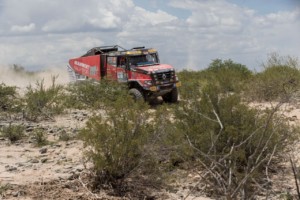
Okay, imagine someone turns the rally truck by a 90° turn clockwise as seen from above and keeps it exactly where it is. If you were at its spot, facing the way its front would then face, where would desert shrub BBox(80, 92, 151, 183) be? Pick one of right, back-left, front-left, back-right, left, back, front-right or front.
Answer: front-left

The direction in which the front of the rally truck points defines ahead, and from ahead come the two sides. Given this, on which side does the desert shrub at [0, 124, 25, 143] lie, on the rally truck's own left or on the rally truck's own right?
on the rally truck's own right

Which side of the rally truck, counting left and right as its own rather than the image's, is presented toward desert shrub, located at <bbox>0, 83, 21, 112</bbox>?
right

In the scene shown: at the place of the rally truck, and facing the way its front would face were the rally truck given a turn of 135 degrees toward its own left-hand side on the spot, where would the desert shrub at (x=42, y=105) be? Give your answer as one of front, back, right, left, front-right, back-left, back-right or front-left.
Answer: back-left

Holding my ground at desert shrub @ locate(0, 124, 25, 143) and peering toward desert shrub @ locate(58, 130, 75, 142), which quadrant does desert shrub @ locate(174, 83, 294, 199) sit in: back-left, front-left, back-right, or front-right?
front-right

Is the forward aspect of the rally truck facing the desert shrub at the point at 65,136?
no

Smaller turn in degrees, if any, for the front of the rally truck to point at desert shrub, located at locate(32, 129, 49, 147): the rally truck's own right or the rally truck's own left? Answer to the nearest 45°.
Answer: approximately 45° to the rally truck's own right

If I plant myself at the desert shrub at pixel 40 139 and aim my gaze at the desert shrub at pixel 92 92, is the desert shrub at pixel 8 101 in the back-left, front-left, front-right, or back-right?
front-left

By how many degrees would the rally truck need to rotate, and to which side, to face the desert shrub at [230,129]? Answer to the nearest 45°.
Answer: approximately 45° to its right
